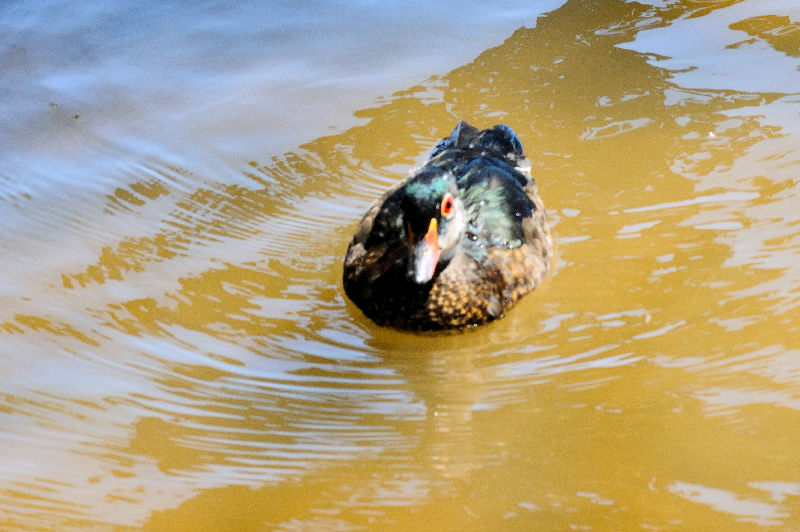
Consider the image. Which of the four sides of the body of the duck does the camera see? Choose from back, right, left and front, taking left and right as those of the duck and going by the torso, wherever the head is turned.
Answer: front
